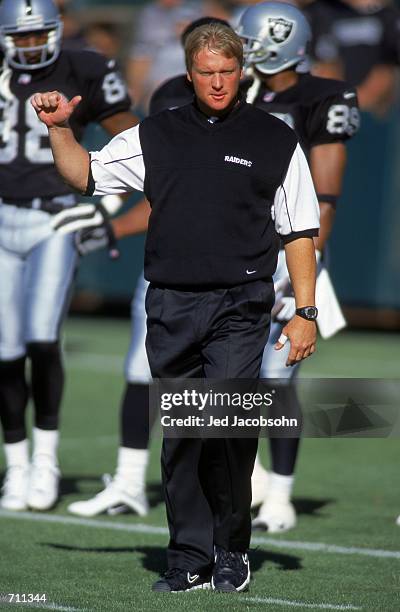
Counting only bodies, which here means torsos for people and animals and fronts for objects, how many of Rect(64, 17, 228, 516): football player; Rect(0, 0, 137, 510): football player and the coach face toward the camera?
2

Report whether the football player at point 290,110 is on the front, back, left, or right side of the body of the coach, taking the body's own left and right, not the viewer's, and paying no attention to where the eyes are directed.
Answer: back

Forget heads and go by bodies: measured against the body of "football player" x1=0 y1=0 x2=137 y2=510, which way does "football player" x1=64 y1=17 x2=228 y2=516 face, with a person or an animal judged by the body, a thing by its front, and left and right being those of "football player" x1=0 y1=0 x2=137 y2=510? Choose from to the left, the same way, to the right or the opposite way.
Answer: to the right

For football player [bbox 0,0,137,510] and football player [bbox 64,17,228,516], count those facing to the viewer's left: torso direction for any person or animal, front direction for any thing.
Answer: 1

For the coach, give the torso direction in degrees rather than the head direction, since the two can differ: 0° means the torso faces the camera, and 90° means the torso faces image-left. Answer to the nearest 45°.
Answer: approximately 0°

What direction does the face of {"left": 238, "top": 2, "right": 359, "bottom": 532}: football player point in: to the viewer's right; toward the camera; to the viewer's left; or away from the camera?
to the viewer's left

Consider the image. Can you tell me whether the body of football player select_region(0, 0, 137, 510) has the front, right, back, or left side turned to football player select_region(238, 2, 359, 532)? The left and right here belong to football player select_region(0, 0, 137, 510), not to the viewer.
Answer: left

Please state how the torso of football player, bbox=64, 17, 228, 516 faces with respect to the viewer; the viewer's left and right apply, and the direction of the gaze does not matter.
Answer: facing to the left of the viewer
